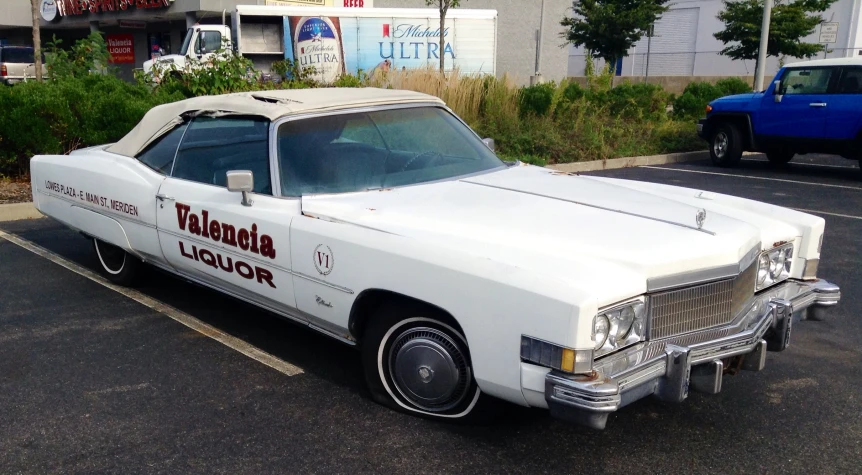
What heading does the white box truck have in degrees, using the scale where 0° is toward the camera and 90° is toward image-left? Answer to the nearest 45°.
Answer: approximately 90°

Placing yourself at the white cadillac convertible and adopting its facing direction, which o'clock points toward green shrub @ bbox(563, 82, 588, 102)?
The green shrub is roughly at 8 o'clock from the white cadillac convertible.

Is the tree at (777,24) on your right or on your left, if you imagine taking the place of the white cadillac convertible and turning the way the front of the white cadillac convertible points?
on your left

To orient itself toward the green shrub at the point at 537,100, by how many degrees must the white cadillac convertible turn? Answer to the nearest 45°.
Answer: approximately 135° to its left

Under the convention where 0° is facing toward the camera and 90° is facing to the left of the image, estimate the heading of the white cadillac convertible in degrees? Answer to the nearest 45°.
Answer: approximately 315°

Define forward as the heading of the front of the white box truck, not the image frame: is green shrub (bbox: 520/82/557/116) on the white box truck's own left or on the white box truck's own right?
on the white box truck's own left

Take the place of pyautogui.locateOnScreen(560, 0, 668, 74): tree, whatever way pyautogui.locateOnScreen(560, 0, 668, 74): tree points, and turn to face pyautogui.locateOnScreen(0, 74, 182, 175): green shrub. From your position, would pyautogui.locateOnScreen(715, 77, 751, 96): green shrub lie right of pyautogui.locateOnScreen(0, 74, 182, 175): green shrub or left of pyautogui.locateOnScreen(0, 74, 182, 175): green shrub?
left

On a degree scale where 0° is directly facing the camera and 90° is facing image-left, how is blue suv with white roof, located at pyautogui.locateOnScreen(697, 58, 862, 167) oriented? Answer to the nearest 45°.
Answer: approximately 90°
